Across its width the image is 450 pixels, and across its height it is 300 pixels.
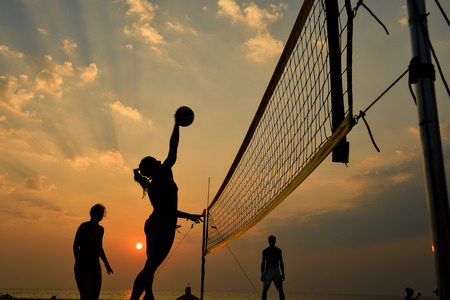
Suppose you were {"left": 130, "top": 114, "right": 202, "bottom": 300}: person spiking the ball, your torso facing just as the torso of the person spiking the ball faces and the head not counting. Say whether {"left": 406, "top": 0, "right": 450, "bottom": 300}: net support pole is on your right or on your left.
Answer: on your right

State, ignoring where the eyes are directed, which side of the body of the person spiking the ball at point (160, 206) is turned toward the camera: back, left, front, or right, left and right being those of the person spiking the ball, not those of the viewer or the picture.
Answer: right

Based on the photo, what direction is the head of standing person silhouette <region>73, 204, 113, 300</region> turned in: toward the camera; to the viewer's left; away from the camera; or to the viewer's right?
to the viewer's right

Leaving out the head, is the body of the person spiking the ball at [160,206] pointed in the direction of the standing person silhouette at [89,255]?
no

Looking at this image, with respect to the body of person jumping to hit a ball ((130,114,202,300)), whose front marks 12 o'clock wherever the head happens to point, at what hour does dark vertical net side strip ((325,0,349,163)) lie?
The dark vertical net side strip is roughly at 1 o'clock from the person jumping to hit a ball.

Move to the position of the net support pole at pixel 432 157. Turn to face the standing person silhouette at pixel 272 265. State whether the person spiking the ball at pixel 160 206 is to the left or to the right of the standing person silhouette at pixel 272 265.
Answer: left

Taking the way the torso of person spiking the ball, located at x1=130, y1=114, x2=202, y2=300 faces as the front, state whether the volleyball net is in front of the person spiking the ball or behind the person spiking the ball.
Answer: in front

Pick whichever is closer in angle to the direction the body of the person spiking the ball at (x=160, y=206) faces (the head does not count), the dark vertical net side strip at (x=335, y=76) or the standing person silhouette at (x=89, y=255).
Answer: the dark vertical net side strip
